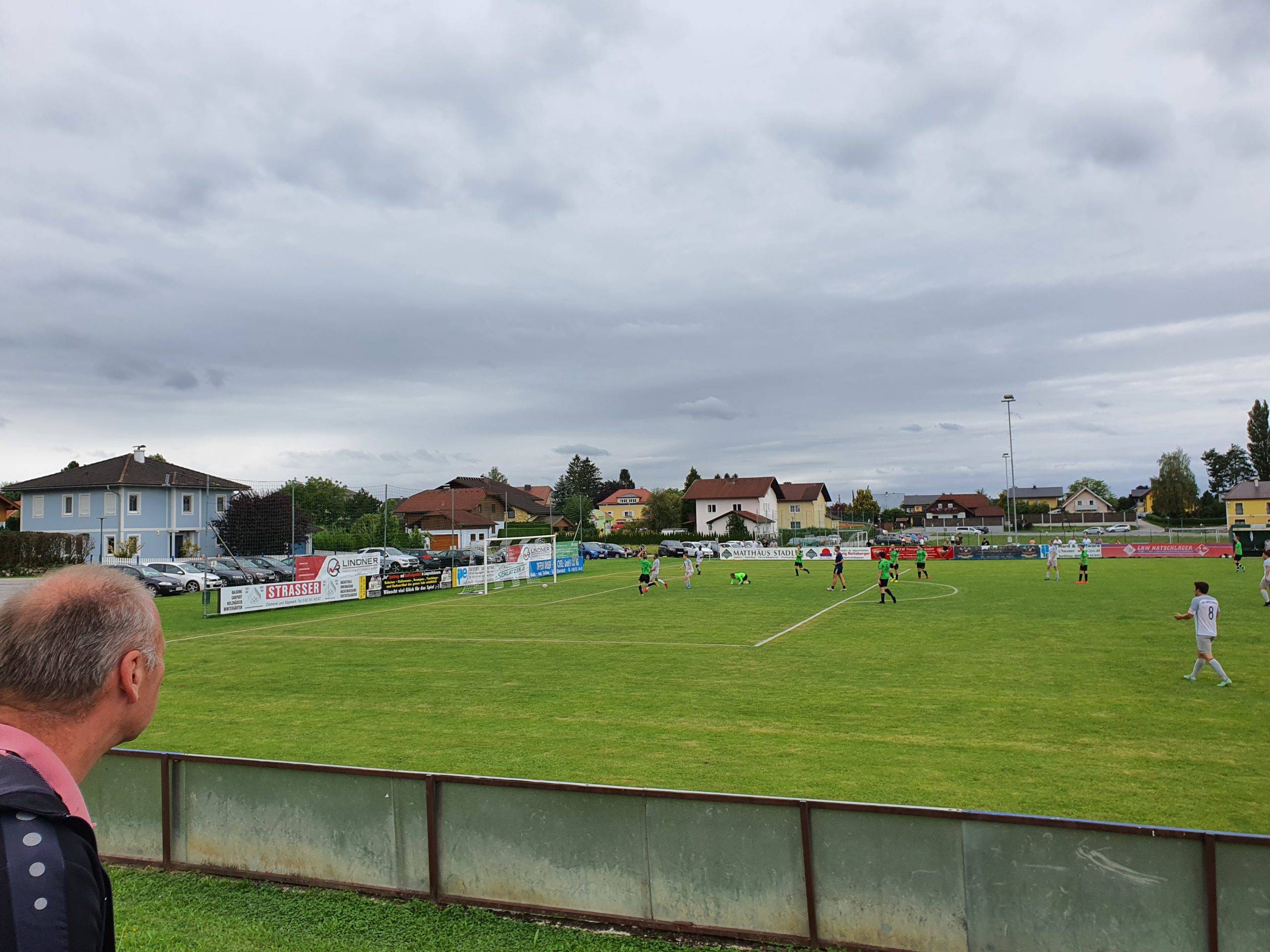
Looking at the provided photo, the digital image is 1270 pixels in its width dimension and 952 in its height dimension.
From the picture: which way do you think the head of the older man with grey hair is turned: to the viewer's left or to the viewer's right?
to the viewer's right

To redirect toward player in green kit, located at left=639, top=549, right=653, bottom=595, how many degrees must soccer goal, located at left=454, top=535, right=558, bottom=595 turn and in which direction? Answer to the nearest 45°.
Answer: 0° — it already faces them

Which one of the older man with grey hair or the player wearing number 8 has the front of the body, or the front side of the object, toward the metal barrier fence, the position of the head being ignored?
the older man with grey hair

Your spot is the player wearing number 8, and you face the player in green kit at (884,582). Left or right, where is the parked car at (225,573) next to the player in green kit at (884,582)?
left
